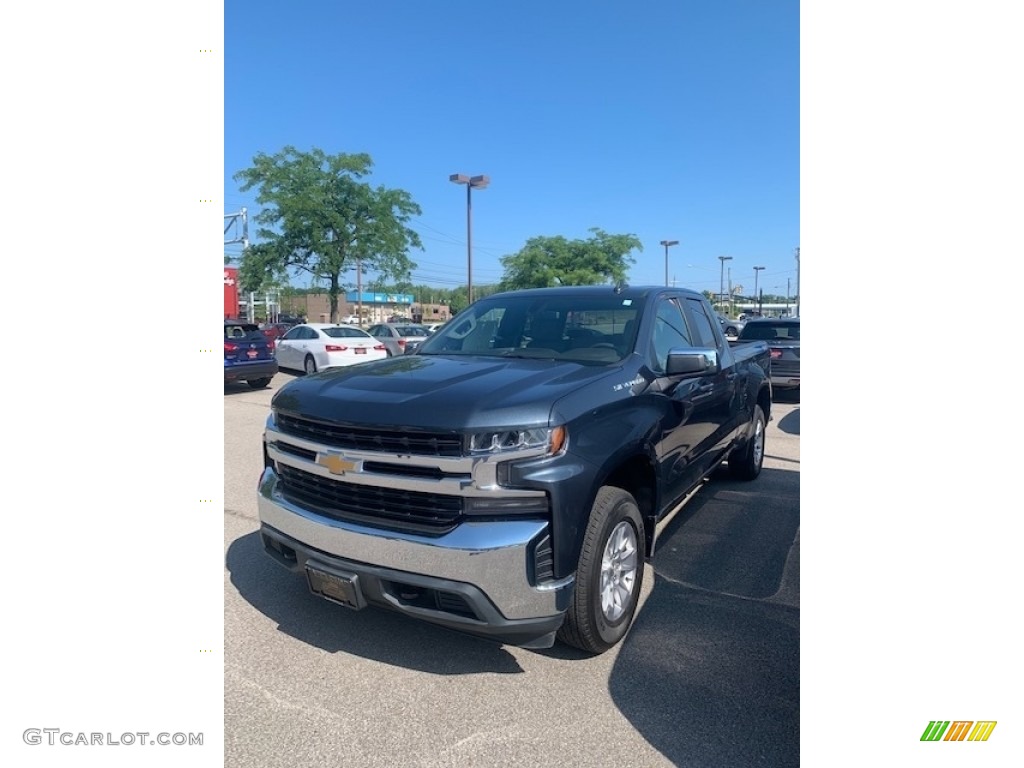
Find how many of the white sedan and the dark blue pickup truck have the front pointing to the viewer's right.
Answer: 0

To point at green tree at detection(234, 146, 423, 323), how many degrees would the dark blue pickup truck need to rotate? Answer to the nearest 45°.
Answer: approximately 135° to its right

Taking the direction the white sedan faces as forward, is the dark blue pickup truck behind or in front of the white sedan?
behind

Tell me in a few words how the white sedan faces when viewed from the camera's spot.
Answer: facing away from the viewer and to the left of the viewer

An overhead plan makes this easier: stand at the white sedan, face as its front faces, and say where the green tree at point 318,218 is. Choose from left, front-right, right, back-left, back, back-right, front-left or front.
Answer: front-right

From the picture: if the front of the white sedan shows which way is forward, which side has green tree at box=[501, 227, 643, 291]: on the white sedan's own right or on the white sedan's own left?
on the white sedan's own right

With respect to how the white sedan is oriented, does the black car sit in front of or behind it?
behind

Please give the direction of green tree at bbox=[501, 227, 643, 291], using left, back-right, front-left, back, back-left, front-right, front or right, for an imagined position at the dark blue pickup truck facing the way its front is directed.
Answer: back-right

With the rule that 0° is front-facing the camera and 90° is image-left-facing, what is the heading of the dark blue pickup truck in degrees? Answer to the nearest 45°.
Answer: approximately 45°

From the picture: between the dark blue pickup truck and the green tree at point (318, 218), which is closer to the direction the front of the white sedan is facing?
the green tree

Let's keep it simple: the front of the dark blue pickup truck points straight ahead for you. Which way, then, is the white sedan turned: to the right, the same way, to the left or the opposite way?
to the right
